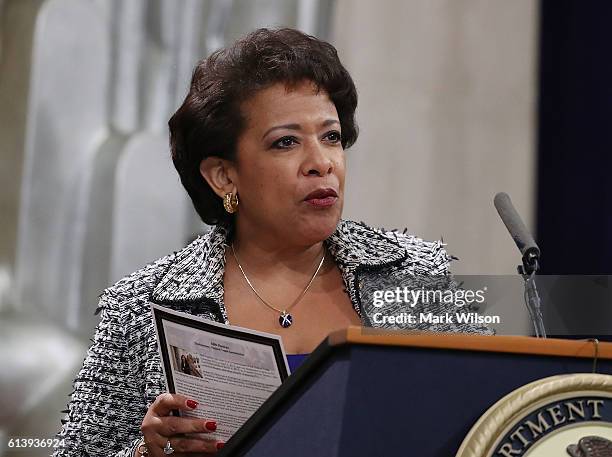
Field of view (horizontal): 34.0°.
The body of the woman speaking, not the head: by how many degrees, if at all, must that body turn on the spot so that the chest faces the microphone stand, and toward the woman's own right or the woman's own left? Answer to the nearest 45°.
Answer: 0° — they already face it

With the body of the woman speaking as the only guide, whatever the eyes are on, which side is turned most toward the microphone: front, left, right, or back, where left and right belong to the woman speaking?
front

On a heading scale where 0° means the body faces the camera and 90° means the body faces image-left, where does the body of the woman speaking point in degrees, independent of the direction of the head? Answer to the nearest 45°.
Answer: approximately 315°

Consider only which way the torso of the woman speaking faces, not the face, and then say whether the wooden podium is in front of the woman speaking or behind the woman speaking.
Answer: in front
